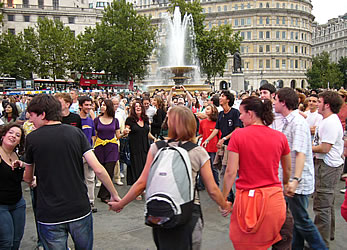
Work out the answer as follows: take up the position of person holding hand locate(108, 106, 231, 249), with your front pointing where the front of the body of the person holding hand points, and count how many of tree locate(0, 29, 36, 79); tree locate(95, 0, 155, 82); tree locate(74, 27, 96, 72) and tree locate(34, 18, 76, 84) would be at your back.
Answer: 0

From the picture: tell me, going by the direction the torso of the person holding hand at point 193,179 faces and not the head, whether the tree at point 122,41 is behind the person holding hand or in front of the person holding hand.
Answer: in front

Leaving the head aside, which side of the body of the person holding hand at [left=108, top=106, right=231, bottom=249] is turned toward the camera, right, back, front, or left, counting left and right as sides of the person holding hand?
back

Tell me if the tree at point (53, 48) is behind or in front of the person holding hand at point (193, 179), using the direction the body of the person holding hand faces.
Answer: in front

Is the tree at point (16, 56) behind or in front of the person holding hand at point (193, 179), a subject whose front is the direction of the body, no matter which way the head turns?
in front
